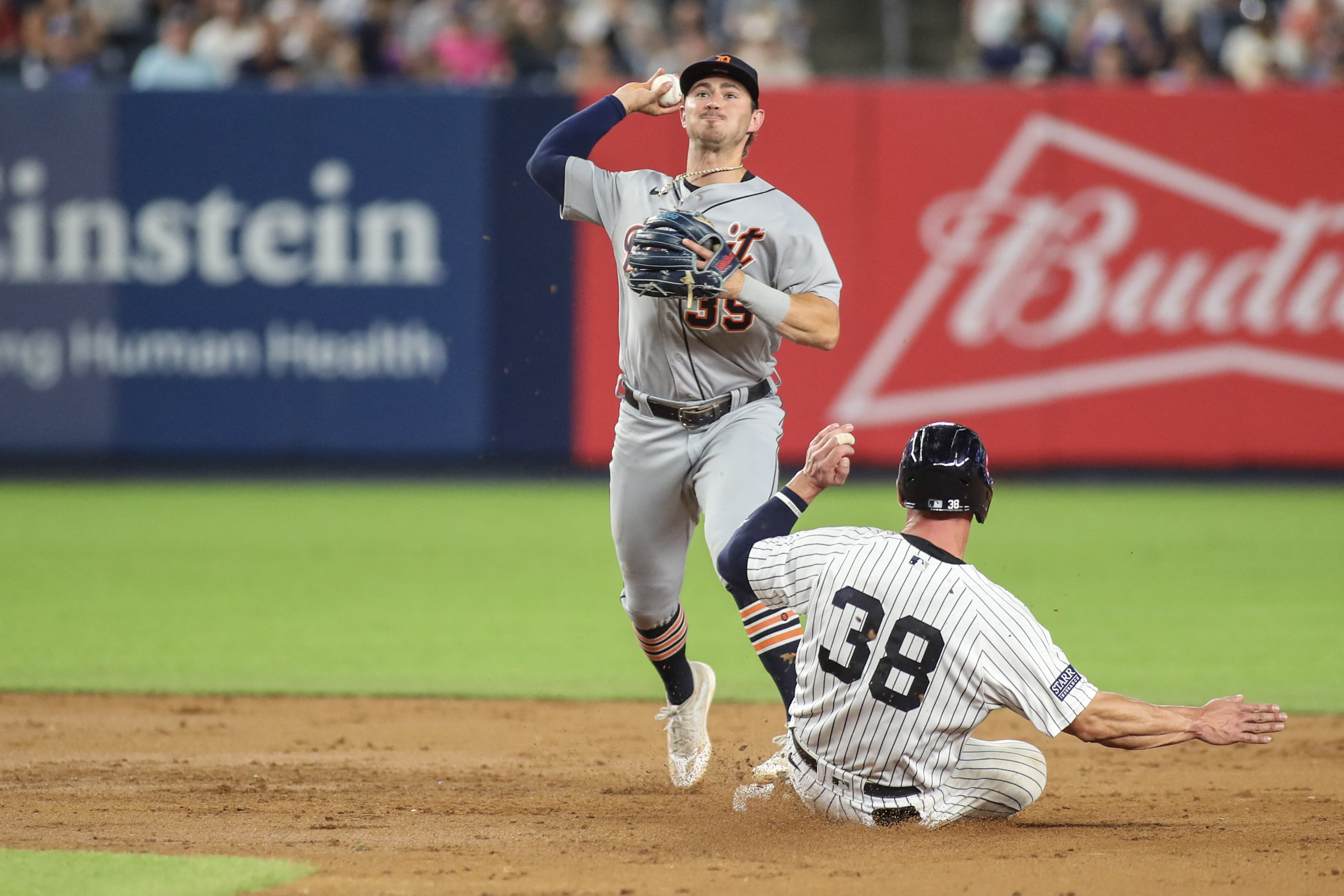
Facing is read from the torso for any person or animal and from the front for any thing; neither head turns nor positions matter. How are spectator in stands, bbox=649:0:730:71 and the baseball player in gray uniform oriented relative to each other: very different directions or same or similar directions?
same or similar directions

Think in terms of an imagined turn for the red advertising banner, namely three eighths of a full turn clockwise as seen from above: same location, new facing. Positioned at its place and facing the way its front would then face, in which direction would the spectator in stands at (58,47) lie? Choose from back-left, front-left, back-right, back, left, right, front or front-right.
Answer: front-left

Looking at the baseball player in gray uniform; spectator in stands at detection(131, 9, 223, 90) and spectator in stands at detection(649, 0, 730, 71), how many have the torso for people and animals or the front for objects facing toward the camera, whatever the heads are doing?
3

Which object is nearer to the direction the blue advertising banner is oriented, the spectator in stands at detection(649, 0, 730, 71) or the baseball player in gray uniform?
the baseball player in gray uniform

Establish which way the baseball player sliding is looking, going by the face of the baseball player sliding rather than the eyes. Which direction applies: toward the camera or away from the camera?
away from the camera

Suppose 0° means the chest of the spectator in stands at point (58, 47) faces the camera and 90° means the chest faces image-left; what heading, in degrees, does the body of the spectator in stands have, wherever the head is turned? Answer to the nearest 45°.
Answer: approximately 0°

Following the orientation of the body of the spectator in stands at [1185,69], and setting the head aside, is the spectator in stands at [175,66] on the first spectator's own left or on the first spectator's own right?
on the first spectator's own right

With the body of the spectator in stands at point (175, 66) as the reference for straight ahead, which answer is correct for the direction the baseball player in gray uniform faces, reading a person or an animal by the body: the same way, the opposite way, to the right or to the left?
the same way

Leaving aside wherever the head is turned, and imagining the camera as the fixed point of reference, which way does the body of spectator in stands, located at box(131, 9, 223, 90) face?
toward the camera

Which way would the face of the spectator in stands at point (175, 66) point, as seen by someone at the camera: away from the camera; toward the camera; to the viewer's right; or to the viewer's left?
toward the camera

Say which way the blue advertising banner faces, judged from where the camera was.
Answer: facing the viewer
